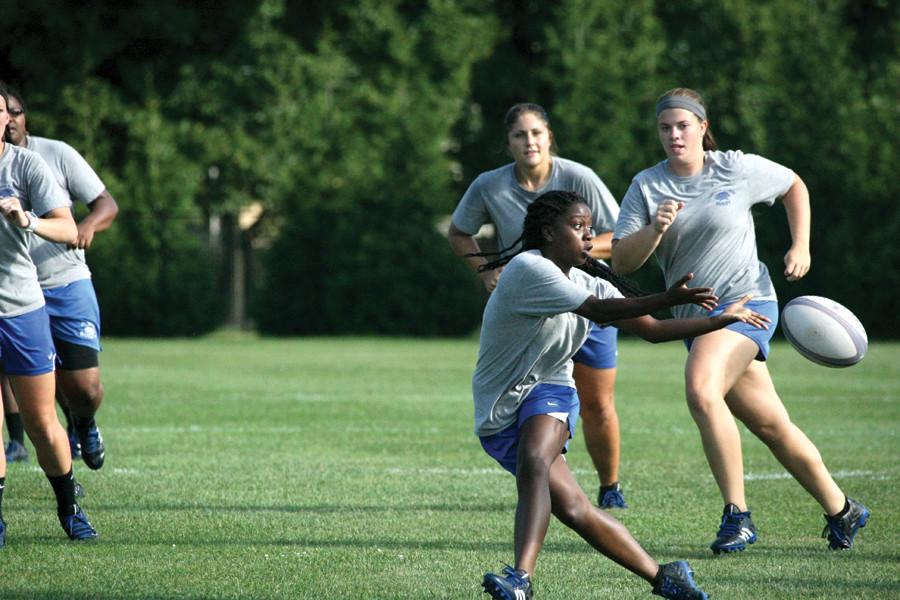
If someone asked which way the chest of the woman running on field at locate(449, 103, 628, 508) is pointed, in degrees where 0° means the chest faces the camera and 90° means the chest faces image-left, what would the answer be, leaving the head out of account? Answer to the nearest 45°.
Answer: approximately 0°

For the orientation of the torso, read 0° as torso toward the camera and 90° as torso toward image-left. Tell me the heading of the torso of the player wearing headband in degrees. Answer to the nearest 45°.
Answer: approximately 45°

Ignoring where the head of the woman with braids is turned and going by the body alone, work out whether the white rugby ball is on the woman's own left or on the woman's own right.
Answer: on the woman's own left

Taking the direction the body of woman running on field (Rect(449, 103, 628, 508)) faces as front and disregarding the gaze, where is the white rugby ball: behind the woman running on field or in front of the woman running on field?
in front

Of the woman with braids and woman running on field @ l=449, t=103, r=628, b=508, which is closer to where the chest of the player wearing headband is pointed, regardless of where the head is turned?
the woman with braids

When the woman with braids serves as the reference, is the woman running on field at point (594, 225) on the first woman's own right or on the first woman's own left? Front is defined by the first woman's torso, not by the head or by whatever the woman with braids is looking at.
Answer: on the first woman's own left

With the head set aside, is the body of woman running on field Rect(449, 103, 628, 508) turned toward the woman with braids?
yes

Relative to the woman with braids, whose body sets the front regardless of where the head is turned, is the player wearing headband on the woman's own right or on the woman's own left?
on the woman's own left

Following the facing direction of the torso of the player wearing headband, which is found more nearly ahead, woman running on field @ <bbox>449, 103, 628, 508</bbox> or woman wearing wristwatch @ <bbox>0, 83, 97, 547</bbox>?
the woman wearing wristwatch
